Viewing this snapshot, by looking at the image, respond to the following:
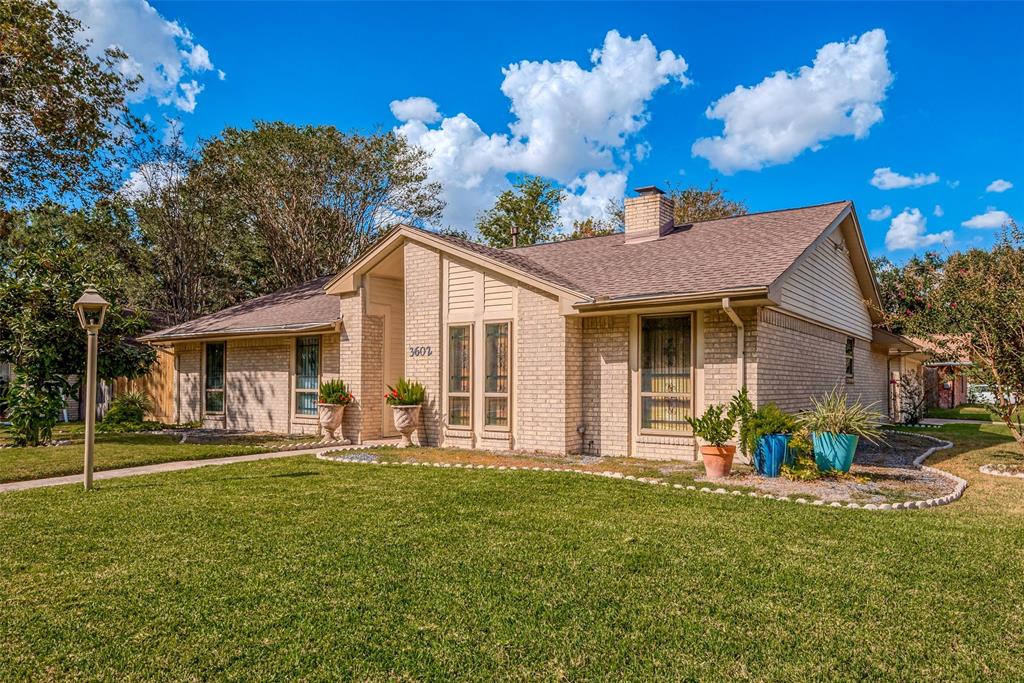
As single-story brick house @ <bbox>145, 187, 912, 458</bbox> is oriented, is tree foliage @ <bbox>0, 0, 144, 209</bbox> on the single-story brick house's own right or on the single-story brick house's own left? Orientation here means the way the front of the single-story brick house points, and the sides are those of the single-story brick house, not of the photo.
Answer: on the single-story brick house's own right

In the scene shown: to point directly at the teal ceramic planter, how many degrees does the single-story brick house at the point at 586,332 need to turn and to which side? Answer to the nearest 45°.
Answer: approximately 90° to its left

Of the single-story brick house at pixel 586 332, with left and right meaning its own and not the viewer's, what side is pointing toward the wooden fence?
right

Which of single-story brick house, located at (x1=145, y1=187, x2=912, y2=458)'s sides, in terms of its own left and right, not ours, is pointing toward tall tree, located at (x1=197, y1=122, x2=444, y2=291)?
right

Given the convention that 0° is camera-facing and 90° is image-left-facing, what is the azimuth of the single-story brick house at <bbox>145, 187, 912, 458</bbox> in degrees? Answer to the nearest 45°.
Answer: approximately 45°

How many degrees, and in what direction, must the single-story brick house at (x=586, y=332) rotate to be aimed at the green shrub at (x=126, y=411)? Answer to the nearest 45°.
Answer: approximately 90° to its right
